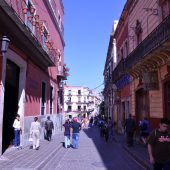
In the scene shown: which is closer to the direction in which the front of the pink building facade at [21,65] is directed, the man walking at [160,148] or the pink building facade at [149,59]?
the pink building facade

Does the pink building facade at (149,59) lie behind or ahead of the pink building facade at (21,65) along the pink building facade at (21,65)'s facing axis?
ahead

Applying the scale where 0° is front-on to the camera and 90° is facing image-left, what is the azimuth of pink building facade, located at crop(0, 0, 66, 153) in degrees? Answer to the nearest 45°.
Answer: approximately 270°

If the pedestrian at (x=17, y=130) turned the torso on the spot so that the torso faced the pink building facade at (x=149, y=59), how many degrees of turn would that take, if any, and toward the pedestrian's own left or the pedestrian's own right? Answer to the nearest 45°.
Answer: approximately 45° to the pedestrian's own left

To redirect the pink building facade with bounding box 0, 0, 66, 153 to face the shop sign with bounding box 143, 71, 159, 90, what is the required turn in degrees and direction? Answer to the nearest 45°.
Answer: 0° — it already faces it

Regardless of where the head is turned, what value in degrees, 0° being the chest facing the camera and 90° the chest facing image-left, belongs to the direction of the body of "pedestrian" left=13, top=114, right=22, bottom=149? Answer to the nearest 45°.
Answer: approximately 315°

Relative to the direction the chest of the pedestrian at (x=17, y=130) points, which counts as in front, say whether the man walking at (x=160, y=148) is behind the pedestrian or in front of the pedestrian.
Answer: in front
